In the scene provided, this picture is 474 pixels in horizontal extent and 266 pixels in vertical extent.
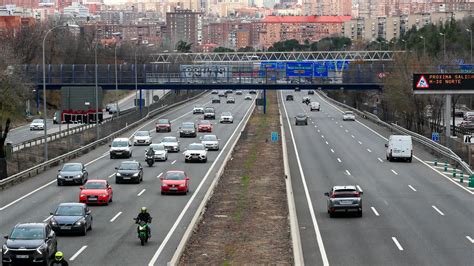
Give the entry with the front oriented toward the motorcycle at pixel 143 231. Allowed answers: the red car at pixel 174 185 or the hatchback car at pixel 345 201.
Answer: the red car

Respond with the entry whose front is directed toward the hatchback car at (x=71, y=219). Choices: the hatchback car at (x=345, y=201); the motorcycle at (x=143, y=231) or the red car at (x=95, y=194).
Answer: the red car

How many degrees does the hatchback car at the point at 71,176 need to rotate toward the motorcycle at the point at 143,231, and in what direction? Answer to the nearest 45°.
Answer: approximately 45° to its left

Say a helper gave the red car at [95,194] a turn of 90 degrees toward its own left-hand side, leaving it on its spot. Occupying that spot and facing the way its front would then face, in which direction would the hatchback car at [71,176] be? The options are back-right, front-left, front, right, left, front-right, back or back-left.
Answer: left

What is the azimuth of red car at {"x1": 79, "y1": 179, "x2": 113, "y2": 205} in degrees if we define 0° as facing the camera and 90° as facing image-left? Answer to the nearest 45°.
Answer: approximately 0°

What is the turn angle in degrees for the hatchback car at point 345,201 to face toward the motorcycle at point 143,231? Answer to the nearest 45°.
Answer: approximately 135° to its left

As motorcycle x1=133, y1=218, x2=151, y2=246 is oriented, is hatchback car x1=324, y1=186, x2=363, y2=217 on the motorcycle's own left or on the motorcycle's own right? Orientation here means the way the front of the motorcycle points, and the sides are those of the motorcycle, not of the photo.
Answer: on the motorcycle's own left

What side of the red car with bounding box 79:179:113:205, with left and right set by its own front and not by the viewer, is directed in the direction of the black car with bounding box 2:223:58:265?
front

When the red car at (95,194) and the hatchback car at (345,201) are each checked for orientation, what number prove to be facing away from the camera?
1

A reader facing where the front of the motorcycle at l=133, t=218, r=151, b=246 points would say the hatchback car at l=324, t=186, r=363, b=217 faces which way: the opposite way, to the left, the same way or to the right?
the opposite way

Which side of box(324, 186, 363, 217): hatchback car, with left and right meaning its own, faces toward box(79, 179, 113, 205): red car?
left

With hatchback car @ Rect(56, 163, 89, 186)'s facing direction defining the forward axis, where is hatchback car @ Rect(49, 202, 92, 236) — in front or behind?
in front

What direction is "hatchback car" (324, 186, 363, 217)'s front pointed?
away from the camera

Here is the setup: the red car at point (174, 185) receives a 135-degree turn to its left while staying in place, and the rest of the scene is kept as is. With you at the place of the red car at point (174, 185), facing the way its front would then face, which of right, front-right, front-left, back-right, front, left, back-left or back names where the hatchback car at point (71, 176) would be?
left

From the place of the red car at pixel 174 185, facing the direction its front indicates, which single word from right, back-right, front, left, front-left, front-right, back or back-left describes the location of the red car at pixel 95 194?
front-right

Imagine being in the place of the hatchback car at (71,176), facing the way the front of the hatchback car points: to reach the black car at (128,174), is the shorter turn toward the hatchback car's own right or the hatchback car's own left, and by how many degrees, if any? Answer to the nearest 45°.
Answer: approximately 135° to the hatchback car's own left

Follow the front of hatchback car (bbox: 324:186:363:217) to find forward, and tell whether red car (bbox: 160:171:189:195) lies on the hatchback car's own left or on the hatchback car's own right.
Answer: on the hatchback car's own left
